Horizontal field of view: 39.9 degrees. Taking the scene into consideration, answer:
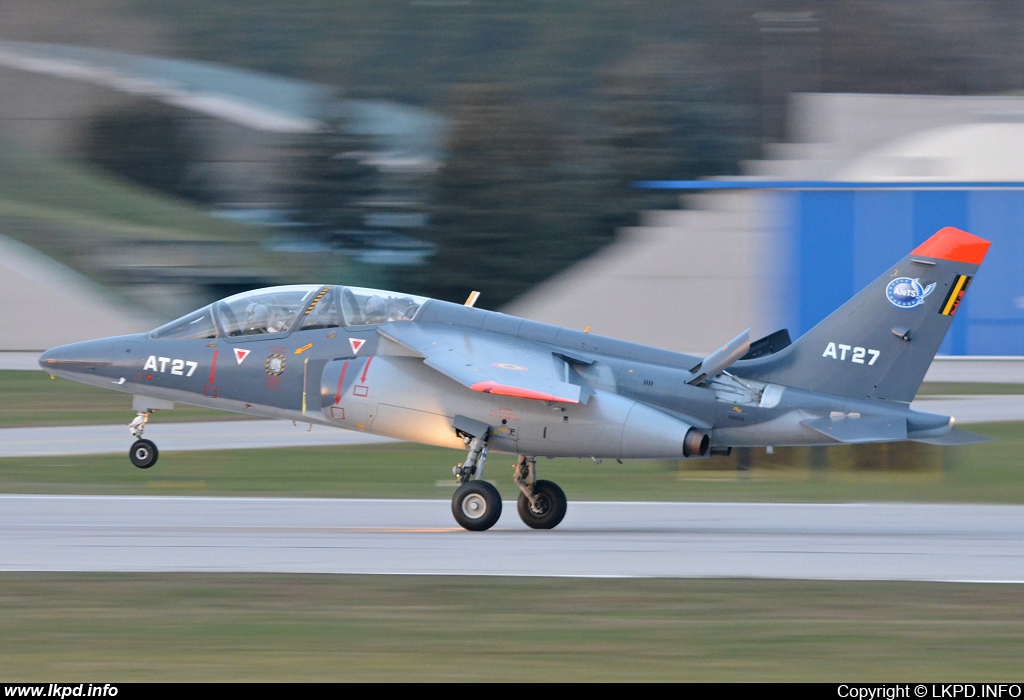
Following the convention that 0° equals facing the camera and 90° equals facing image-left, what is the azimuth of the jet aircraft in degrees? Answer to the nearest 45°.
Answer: approximately 90°
